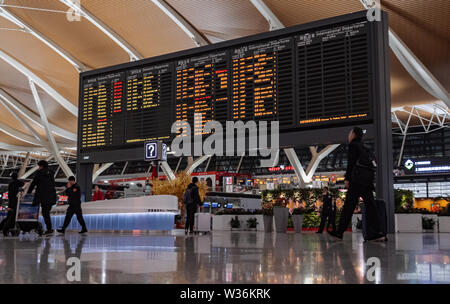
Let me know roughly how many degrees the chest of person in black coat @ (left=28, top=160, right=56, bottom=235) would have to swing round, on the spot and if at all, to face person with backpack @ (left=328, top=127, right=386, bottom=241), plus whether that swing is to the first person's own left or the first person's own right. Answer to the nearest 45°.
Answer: approximately 135° to the first person's own left

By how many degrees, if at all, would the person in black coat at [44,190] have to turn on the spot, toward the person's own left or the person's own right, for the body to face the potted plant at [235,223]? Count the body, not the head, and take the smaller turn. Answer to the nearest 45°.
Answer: approximately 135° to the person's own right

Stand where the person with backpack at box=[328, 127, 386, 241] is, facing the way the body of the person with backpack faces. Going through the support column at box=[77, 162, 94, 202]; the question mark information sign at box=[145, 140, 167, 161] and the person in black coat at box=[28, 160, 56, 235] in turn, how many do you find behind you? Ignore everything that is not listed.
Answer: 0

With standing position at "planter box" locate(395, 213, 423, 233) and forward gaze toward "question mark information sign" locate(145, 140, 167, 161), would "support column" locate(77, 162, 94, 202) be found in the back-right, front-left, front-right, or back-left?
front-right

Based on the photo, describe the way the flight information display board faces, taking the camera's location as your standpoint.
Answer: facing the viewer and to the left of the viewer

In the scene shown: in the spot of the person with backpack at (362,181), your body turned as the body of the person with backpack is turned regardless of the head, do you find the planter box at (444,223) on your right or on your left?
on your right

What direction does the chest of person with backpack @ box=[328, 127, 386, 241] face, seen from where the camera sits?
to the viewer's left

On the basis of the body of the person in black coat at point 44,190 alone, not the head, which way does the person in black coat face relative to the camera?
to the viewer's left
